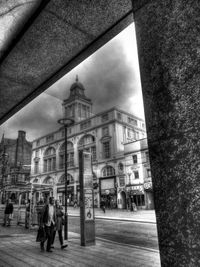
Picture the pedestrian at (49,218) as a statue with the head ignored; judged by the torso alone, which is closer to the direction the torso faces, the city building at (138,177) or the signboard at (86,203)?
the signboard

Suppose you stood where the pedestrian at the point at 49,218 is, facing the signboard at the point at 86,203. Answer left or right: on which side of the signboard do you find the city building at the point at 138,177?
left

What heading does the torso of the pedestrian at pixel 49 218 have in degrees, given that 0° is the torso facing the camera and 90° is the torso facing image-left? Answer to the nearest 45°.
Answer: approximately 315°

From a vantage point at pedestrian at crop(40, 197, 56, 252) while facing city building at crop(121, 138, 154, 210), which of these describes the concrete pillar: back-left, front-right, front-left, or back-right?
back-right

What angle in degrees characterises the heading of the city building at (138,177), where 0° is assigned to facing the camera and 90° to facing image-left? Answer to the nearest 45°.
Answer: approximately 45°

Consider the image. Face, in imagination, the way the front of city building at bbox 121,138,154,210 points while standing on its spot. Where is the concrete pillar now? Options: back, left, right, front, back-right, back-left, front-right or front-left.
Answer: front-left

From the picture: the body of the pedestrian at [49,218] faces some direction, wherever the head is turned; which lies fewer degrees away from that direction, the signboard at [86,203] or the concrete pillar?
the concrete pillar

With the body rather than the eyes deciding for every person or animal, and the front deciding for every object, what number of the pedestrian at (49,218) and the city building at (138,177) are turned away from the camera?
0

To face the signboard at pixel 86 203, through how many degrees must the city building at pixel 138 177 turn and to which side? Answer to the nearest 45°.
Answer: approximately 45° to its left

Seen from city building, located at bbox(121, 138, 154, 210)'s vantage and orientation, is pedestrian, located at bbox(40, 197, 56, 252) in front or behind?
in front

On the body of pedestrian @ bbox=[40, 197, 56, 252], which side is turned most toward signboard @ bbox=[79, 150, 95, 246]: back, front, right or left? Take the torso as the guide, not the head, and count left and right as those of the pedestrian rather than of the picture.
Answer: left
